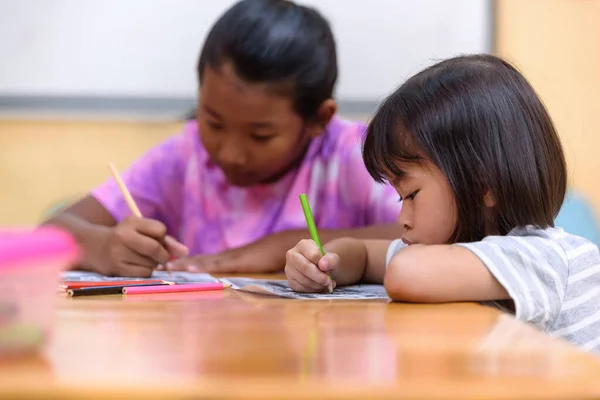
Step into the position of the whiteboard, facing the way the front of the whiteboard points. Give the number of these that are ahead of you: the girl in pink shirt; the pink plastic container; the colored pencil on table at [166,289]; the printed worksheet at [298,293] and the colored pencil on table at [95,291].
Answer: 5

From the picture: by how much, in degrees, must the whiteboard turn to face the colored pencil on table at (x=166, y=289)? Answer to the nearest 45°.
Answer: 0° — it already faces it

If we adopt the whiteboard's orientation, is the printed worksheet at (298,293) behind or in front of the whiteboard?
in front

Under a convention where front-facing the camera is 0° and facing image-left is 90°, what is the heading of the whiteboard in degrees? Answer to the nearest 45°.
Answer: approximately 0°

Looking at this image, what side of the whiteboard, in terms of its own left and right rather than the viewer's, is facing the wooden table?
front

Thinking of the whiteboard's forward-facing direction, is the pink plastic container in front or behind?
in front

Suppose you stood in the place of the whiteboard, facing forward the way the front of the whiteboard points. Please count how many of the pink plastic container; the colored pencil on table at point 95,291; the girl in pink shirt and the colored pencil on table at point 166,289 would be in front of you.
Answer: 4

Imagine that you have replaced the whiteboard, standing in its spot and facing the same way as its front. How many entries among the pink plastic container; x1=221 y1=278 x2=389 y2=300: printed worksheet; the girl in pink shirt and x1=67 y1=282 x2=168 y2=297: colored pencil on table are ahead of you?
4
